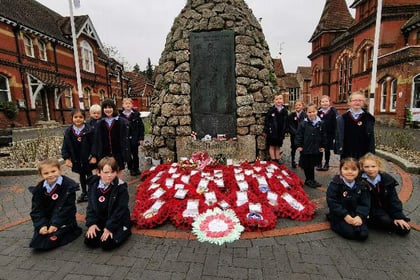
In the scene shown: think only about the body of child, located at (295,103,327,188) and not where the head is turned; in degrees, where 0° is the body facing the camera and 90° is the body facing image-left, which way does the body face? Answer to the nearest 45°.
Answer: approximately 0°

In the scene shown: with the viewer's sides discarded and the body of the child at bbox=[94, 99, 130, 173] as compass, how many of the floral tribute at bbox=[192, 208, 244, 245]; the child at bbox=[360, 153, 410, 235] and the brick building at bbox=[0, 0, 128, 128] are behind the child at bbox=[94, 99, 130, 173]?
1

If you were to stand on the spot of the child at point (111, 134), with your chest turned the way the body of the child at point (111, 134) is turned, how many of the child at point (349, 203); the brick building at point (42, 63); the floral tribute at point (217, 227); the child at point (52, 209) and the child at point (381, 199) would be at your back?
1

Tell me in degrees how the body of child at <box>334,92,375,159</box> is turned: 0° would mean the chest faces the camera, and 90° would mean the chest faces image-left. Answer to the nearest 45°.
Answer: approximately 0°

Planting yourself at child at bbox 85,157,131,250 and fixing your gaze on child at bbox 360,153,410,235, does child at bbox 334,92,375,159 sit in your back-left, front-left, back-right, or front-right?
front-left

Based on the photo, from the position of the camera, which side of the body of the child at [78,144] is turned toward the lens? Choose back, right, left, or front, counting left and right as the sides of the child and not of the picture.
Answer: front

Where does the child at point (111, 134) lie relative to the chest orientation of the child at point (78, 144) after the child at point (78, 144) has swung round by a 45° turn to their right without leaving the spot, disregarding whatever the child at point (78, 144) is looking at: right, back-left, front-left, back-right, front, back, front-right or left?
back-left

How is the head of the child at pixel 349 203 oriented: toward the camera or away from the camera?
toward the camera

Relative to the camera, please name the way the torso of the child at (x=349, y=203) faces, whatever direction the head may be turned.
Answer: toward the camera

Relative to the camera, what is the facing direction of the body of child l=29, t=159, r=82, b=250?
toward the camera

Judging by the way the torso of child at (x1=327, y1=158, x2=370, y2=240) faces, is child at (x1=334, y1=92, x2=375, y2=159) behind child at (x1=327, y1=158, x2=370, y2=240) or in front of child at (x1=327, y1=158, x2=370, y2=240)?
behind

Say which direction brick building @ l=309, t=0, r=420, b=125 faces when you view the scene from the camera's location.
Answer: facing the viewer and to the left of the viewer

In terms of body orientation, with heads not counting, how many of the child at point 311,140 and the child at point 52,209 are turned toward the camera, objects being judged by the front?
2

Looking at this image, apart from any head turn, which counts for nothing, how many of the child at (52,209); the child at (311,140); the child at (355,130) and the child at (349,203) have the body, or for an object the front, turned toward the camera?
4

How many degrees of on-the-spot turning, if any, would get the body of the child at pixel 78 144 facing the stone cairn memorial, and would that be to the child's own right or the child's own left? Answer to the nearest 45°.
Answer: approximately 90° to the child's own left

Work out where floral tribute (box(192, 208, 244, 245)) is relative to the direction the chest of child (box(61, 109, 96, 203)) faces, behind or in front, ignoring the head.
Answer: in front

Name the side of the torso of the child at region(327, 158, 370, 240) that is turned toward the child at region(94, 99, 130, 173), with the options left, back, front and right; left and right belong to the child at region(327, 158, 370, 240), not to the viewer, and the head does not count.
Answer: right

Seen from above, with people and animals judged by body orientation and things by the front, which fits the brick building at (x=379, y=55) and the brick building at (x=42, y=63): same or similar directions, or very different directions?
very different directions

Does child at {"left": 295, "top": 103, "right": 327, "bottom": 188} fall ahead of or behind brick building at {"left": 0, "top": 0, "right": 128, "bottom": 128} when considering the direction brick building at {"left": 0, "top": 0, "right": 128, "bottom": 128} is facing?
ahead

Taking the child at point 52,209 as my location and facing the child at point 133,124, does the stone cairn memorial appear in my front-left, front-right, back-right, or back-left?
front-right

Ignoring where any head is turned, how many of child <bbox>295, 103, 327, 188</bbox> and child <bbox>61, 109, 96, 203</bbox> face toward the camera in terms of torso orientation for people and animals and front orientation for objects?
2
